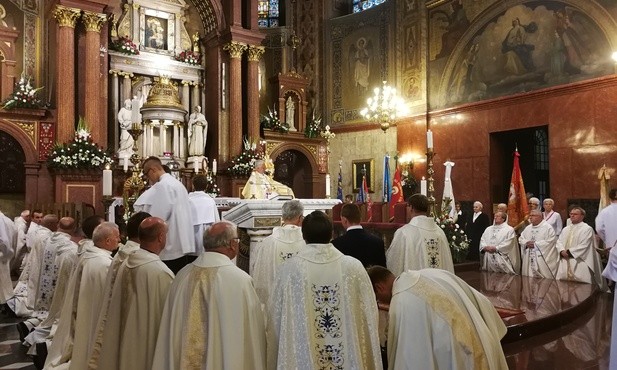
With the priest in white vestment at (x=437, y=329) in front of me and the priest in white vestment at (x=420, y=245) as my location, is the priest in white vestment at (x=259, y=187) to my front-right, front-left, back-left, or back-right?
back-right

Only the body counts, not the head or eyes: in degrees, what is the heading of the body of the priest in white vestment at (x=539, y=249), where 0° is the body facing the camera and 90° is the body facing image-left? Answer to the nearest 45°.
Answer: approximately 45°

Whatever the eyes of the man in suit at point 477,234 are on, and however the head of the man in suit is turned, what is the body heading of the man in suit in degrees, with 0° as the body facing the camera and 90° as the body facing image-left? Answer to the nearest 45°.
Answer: approximately 45°

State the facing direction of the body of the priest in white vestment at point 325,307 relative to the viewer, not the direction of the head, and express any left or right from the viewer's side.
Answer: facing away from the viewer

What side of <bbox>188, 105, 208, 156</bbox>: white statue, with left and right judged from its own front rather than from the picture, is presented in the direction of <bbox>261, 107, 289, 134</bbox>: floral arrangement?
left

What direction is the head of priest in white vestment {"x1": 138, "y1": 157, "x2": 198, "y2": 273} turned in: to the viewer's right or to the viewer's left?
to the viewer's left

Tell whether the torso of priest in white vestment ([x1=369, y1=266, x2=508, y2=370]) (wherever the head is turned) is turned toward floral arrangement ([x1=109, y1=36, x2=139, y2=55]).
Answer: yes

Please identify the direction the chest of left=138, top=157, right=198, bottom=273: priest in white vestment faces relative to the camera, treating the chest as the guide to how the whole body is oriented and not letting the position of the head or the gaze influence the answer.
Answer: to the viewer's left

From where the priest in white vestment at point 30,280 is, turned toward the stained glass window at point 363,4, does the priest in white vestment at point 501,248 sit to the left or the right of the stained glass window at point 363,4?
right
